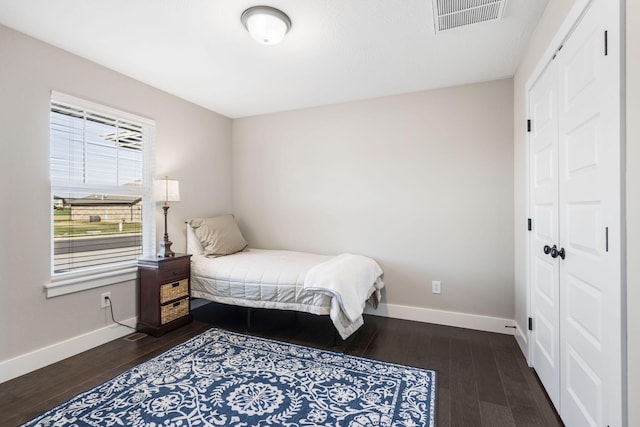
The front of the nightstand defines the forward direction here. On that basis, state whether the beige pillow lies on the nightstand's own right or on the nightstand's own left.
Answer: on the nightstand's own left

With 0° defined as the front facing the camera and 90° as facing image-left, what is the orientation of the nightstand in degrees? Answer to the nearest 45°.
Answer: approximately 315°

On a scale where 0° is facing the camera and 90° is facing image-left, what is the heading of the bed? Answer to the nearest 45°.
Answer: approximately 315°

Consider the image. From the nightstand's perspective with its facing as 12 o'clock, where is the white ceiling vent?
The white ceiling vent is roughly at 12 o'clock from the nightstand.

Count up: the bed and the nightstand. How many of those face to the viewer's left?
0

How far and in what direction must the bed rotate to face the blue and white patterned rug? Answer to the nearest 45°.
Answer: approximately 45° to its right

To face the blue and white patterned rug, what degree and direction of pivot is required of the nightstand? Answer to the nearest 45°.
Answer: approximately 45° to its right

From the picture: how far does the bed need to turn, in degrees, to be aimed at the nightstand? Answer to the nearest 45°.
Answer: approximately 135° to its right

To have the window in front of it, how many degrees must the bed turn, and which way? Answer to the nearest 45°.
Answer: approximately 135° to its right
